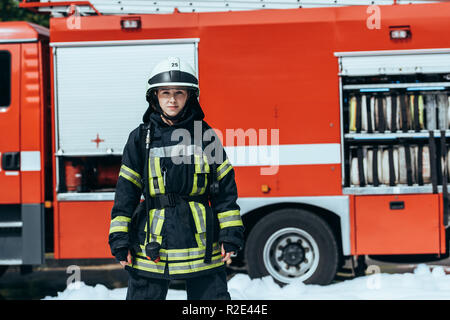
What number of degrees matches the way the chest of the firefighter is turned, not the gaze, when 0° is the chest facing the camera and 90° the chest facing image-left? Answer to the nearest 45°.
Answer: approximately 0°

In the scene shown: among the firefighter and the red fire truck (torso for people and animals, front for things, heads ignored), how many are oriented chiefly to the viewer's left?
1

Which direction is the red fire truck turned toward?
to the viewer's left

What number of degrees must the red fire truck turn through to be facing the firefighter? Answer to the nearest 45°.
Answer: approximately 90° to its left

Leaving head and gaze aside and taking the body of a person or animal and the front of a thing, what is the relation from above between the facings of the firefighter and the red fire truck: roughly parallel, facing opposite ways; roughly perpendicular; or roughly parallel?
roughly perpendicular

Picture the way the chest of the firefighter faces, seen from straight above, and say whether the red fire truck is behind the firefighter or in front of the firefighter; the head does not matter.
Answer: behind
